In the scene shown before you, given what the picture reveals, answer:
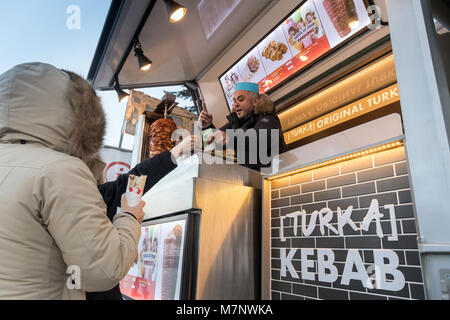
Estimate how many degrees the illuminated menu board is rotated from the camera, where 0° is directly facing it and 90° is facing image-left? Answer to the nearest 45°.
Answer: approximately 45°

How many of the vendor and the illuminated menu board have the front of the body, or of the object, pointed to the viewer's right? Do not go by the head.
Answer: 0

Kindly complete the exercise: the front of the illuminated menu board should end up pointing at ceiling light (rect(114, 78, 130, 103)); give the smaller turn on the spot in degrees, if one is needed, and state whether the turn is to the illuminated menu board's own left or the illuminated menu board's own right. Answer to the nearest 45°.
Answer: approximately 45° to the illuminated menu board's own right

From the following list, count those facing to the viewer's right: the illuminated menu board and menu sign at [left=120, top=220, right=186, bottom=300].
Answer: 0

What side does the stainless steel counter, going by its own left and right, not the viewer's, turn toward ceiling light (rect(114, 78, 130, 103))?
right

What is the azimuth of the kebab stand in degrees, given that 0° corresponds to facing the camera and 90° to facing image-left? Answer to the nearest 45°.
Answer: approximately 45°

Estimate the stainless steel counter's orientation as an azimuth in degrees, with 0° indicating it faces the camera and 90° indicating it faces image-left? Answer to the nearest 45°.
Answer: approximately 45°
